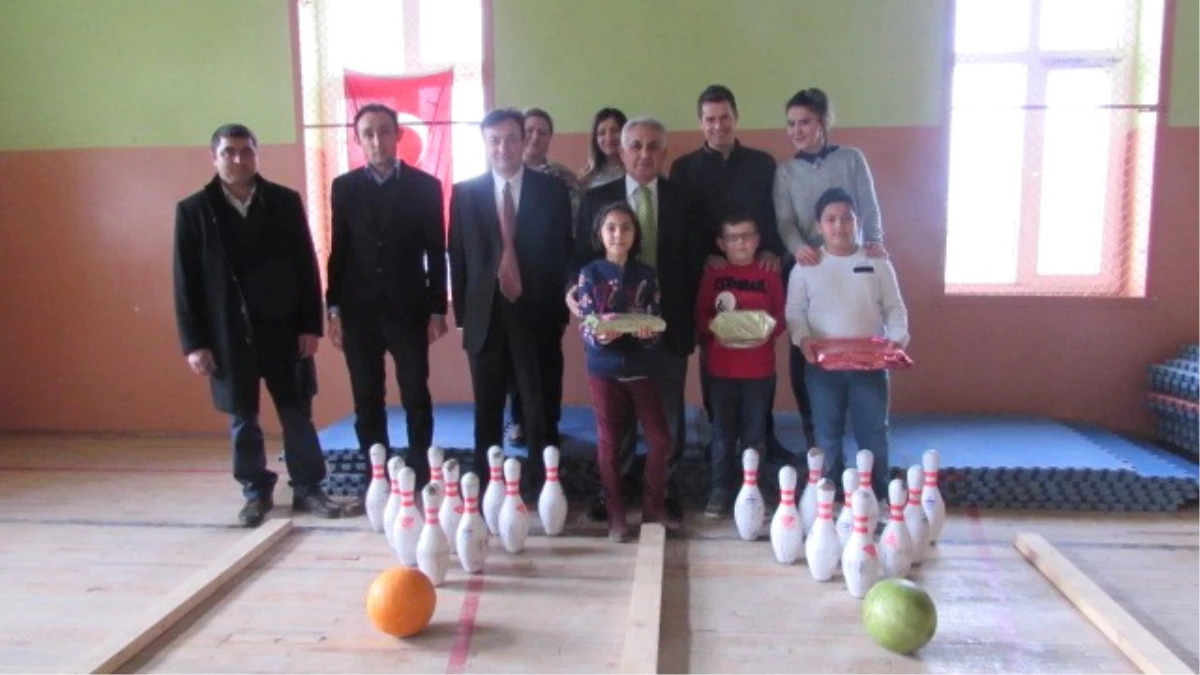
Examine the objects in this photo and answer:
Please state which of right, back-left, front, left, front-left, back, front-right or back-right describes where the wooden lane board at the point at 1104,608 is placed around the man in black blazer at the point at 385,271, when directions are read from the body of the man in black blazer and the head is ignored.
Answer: front-left

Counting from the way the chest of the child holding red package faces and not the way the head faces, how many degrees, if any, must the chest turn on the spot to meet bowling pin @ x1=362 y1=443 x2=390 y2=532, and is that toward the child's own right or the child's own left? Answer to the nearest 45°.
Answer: approximately 90° to the child's own right

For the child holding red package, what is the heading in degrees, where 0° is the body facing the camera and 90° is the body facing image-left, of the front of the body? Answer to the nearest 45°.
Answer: approximately 0°

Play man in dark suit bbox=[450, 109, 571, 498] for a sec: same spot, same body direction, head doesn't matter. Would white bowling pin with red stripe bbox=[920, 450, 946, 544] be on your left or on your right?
on your left
